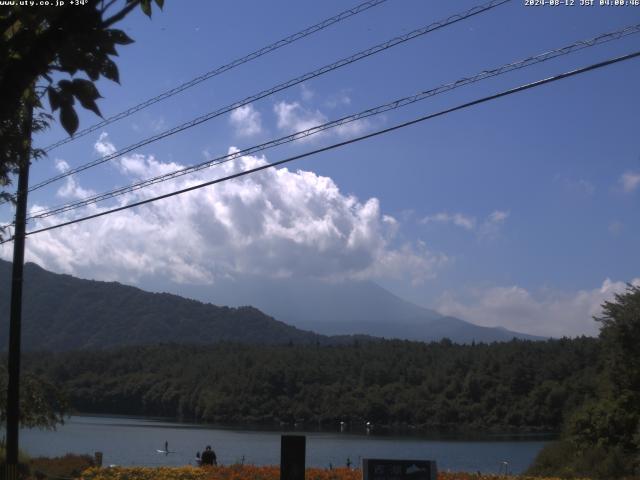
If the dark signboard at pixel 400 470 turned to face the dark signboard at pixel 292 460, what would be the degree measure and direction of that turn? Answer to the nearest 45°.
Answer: approximately 90° to its right

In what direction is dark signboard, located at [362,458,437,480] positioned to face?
toward the camera

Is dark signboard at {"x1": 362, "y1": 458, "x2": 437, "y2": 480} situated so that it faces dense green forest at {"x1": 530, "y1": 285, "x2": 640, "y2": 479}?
no

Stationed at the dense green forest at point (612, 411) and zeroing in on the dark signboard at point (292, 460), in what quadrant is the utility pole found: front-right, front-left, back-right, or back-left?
front-right
